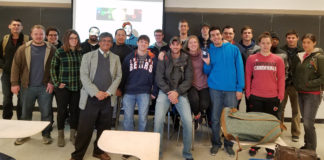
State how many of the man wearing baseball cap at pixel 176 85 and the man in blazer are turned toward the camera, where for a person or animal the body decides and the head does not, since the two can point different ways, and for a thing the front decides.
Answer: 2

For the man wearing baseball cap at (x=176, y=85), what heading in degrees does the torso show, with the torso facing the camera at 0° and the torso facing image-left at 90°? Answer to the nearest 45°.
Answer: approximately 0°

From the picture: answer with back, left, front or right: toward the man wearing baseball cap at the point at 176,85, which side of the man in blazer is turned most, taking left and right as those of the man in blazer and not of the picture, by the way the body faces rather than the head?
left

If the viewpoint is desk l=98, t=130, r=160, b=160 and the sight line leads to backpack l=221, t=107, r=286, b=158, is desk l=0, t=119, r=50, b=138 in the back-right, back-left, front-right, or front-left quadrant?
back-left

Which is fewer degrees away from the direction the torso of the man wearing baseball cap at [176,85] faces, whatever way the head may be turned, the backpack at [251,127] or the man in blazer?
the backpack

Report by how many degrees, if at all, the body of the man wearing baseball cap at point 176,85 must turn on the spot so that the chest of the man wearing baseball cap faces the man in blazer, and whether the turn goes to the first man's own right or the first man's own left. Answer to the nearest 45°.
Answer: approximately 90° to the first man's own right

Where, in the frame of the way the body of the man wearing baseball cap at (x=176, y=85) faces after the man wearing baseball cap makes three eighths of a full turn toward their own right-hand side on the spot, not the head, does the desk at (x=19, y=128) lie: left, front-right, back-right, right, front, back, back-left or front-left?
left

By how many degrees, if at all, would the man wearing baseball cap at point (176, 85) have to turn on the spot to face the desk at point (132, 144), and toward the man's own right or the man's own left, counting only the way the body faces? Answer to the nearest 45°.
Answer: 0° — they already face it

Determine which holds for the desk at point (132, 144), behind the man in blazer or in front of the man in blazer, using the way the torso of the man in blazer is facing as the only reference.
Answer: in front

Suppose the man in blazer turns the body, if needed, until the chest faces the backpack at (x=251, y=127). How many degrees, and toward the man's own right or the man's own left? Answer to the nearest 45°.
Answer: approximately 45° to the man's own left

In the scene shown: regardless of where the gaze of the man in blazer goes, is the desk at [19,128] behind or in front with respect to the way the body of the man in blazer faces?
in front
